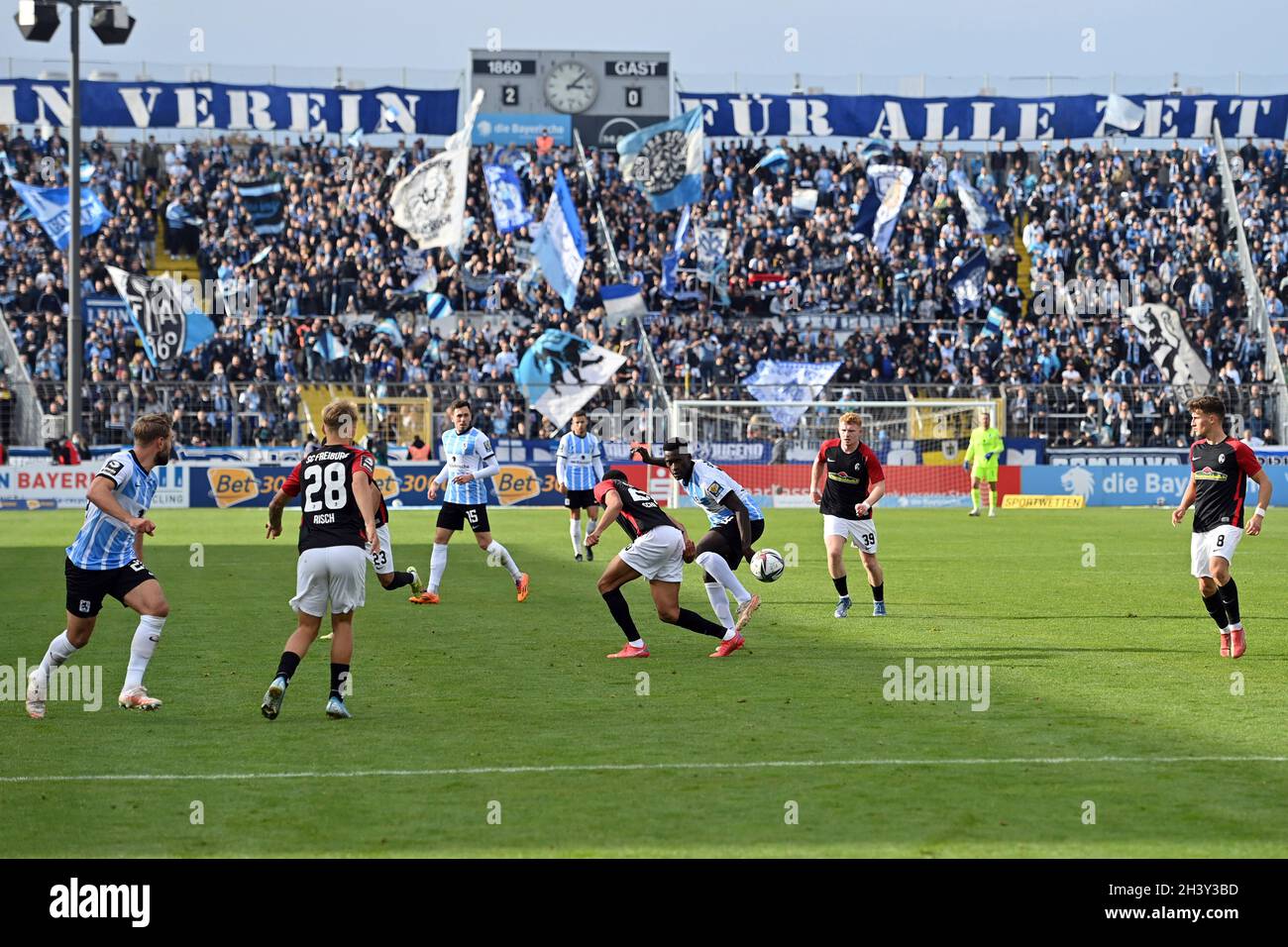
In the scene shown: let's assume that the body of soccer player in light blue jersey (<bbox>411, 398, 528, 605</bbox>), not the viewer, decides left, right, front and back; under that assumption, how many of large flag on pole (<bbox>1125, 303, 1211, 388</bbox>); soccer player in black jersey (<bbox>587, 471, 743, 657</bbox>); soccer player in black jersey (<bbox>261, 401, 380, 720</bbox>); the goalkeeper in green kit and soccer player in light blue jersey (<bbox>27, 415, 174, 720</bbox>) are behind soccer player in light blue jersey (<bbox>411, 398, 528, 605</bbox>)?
2

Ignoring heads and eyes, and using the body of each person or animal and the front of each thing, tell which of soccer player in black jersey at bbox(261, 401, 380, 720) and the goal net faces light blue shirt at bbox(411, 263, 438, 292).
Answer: the soccer player in black jersey

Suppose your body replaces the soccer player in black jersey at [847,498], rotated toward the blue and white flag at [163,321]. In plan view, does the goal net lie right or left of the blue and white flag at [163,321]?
right

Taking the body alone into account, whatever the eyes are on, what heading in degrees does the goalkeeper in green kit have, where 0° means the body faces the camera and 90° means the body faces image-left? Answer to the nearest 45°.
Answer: approximately 0°

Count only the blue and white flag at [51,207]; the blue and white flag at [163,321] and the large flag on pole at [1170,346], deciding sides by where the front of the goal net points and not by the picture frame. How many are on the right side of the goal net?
2

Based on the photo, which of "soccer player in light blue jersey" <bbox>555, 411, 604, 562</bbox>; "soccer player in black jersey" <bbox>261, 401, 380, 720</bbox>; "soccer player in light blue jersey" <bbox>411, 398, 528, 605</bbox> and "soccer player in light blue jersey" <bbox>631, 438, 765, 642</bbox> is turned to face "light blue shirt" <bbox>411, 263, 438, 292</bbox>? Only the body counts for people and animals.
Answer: the soccer player in black jersey

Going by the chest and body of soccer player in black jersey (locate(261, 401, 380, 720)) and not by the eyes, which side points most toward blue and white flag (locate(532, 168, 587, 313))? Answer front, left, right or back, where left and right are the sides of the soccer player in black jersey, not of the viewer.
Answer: front

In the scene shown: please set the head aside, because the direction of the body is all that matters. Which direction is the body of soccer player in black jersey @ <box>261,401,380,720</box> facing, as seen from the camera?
away from the camera

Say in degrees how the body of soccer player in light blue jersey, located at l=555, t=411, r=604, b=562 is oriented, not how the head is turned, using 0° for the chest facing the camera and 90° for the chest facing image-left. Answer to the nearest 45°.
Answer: approximately 0°

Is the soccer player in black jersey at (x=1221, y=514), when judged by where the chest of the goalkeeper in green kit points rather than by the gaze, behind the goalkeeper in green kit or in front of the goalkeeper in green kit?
in front

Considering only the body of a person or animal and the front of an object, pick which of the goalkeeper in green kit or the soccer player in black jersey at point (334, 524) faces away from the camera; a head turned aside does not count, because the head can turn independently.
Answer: the soccer player in black jersey

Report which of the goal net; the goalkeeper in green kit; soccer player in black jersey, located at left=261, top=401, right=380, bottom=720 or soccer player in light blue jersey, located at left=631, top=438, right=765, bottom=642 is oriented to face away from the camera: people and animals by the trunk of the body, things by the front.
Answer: the soccer player in black jersey

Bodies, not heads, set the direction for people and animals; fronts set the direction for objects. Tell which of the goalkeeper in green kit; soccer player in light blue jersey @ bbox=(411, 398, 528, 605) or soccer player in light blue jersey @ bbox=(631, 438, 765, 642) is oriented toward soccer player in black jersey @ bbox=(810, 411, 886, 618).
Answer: the goalkeeper in green kit
